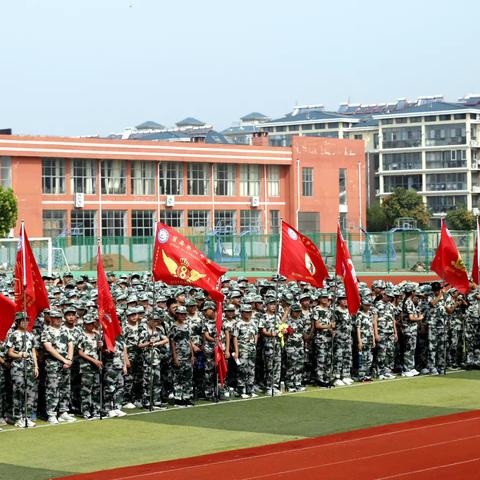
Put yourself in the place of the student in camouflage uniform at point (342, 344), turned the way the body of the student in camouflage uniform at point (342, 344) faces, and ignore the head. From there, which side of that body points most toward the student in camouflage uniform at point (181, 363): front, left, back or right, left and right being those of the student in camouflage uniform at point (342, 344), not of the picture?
right

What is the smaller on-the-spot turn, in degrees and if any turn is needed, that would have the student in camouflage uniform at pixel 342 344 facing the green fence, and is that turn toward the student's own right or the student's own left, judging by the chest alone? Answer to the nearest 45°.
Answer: approximately 135° to the student's own left

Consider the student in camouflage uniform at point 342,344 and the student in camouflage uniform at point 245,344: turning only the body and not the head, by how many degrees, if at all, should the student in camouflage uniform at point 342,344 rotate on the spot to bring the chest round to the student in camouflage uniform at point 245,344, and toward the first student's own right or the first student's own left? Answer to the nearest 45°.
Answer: approximately 90° to the first student's own right

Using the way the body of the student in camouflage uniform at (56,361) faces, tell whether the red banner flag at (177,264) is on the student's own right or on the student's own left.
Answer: on the student's own left

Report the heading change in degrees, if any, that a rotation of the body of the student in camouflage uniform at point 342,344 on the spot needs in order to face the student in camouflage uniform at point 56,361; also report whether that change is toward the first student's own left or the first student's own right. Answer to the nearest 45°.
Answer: approximately 90° to the first student's own right

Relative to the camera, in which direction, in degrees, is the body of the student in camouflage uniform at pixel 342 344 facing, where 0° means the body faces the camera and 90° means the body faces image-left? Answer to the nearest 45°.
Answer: approximately 315°

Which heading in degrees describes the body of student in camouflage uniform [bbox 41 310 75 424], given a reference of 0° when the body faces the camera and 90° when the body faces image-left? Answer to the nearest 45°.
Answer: approximately 315°

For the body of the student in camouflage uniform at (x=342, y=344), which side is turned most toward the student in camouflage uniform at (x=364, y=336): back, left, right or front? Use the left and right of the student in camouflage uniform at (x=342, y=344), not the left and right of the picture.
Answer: left
